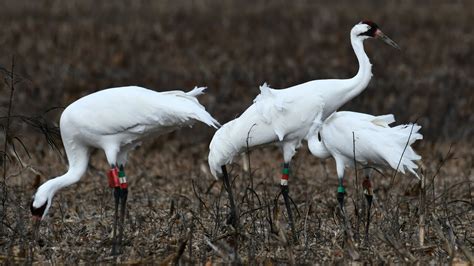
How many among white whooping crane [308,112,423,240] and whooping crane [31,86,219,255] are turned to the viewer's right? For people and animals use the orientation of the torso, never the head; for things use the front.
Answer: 0

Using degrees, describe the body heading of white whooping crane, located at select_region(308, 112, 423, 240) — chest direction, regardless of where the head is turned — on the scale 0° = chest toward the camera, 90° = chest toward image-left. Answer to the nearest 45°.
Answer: approximately 90°

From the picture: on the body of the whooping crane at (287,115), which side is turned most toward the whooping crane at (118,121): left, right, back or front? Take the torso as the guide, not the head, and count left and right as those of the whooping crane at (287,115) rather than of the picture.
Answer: back

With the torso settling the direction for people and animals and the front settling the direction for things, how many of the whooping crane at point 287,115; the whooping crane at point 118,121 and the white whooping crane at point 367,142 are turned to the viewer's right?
1

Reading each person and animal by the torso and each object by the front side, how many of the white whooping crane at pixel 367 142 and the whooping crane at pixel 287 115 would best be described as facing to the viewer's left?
1

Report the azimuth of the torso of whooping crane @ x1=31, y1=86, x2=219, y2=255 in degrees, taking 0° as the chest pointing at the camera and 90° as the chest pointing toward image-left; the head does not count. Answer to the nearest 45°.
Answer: approximately 90°

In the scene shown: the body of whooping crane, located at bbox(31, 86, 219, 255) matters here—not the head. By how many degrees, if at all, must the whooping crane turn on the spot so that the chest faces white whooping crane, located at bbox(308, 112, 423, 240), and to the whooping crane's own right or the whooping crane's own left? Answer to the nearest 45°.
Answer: approximately 180°

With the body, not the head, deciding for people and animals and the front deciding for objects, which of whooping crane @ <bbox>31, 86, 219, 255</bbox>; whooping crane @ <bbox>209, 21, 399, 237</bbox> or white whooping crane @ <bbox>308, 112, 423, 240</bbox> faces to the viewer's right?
whooping crane @ <bbox>209, 21, 399, 237</bbox>

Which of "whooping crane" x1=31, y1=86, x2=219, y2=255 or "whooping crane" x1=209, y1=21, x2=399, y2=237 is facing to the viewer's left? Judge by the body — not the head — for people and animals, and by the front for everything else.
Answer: "whooping crane" x1=31, y1=86, x2=219, y2=255

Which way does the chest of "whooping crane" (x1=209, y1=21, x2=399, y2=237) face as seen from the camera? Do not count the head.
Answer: to the viewer's right

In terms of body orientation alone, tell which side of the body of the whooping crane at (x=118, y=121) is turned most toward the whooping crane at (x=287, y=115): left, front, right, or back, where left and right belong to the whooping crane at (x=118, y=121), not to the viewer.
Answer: back

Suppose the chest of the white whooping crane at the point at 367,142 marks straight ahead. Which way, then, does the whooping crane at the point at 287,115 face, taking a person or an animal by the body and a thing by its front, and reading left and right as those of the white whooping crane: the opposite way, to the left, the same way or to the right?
the opposite way

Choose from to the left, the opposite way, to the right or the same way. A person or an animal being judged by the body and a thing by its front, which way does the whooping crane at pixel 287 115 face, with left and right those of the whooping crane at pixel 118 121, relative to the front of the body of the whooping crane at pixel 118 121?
the opposite way

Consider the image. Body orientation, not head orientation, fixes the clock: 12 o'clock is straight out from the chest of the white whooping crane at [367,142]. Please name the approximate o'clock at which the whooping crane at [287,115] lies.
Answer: The whooping crane is roughly at 11 o'clock from the white whooping crane.

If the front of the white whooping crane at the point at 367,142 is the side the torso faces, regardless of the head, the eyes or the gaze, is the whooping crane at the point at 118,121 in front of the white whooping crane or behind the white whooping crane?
in front
